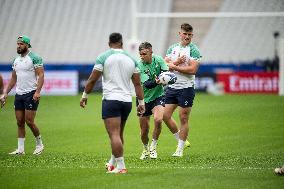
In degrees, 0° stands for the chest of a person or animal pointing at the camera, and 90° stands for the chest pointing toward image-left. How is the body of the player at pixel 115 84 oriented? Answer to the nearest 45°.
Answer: approximately 180°

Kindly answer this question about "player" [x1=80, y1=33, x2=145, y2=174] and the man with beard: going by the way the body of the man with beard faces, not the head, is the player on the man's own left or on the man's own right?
on the man's own left

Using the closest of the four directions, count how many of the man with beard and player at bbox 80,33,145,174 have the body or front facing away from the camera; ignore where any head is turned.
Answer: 1

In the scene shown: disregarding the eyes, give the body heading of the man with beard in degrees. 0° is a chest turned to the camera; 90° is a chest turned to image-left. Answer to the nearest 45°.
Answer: approximately 45°

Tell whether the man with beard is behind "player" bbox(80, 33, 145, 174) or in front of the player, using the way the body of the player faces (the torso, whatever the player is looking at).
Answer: in front

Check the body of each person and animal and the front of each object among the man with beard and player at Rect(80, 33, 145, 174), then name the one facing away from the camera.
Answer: the player

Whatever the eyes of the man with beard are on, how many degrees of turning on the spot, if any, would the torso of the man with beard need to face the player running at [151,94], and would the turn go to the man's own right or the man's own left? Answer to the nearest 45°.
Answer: approximately 90° to the man's own left
